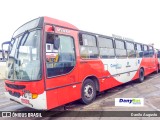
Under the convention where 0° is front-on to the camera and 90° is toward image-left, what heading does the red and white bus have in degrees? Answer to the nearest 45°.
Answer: approximately 45°
